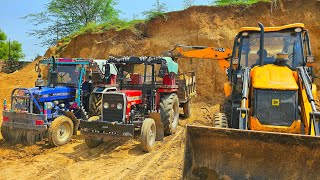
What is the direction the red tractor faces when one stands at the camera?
facing the viewer and to the left of the viewer

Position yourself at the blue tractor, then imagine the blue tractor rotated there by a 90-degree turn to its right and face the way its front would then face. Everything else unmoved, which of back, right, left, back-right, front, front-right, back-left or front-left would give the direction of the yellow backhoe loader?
back

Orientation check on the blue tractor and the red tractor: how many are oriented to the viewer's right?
0

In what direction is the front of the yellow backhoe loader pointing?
toward the camera

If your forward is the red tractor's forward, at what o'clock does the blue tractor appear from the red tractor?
The blue tractor is roughly at 2 o'clock from the red tractor.

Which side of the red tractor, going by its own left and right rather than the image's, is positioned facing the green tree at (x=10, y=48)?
right

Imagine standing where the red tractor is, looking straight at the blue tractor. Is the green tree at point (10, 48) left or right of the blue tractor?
right

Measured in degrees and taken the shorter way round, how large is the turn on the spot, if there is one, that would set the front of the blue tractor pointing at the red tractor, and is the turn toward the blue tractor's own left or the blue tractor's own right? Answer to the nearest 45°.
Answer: approximately 90° to the blue tractor's own left

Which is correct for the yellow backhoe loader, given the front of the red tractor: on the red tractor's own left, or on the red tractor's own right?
on the red tractor's own left
